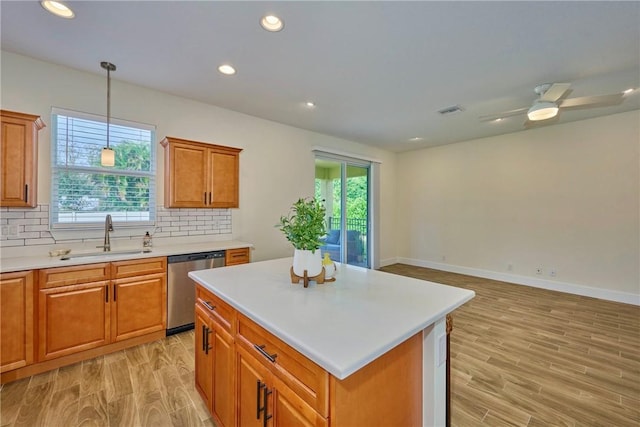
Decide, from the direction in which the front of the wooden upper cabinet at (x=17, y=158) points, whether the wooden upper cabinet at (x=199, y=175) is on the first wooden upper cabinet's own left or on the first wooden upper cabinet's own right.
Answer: on the first wooden upper cabinet's own left

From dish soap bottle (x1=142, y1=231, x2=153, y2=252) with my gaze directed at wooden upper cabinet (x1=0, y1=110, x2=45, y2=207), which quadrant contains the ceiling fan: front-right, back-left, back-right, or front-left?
back-left

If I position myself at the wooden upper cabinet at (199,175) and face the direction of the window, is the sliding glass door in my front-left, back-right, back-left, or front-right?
back-right

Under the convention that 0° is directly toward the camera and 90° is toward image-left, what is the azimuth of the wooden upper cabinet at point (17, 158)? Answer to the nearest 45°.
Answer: approximately 0°

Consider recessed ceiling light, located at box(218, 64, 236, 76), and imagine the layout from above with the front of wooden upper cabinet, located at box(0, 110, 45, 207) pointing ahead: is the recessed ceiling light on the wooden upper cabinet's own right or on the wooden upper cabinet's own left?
on the wooden upper cabinet's own left

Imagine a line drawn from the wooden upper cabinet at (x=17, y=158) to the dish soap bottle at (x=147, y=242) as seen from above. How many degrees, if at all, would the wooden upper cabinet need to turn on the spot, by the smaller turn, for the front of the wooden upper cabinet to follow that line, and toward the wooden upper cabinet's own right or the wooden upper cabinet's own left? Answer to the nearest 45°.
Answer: approximately 90° to the wooden upper cabinet's own left
